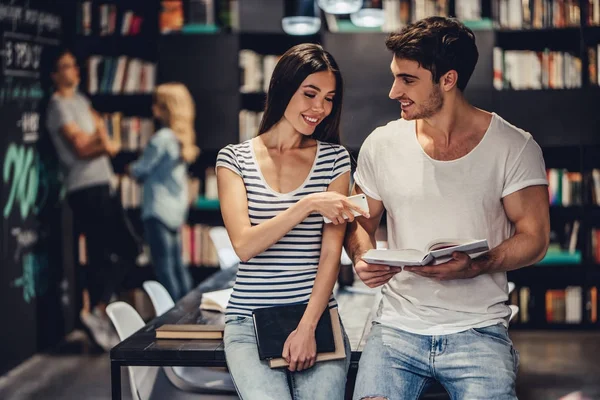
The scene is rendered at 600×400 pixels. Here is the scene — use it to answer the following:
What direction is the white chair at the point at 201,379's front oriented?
to the viewer's right

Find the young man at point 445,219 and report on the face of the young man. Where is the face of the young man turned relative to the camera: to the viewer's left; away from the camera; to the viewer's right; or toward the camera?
to the viewer's left

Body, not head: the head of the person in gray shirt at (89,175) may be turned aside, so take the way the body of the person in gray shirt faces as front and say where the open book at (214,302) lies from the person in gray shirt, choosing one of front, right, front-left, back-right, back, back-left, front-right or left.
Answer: front-right

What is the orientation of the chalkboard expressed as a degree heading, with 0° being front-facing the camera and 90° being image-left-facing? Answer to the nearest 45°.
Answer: approximately 315°

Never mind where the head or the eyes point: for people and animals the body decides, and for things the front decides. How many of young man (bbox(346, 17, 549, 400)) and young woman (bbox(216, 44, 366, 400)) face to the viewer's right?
0

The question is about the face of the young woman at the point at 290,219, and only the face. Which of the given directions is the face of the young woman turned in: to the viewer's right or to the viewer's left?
to the viewer's right

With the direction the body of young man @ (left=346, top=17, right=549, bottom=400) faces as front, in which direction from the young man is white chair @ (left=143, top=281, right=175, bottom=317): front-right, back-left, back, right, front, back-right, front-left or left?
back-right

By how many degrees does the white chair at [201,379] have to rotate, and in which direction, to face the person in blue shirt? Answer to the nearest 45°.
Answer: approximately 90° to its left

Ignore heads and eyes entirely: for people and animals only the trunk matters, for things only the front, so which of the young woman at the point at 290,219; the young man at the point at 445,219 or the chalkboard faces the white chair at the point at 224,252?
the chalkboard

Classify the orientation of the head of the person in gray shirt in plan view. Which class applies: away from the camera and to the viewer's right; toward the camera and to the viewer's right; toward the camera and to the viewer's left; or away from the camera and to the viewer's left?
toward the camera and to the viewer's right

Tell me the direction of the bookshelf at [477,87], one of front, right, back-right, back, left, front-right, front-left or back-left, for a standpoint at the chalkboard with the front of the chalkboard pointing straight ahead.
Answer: front-left
